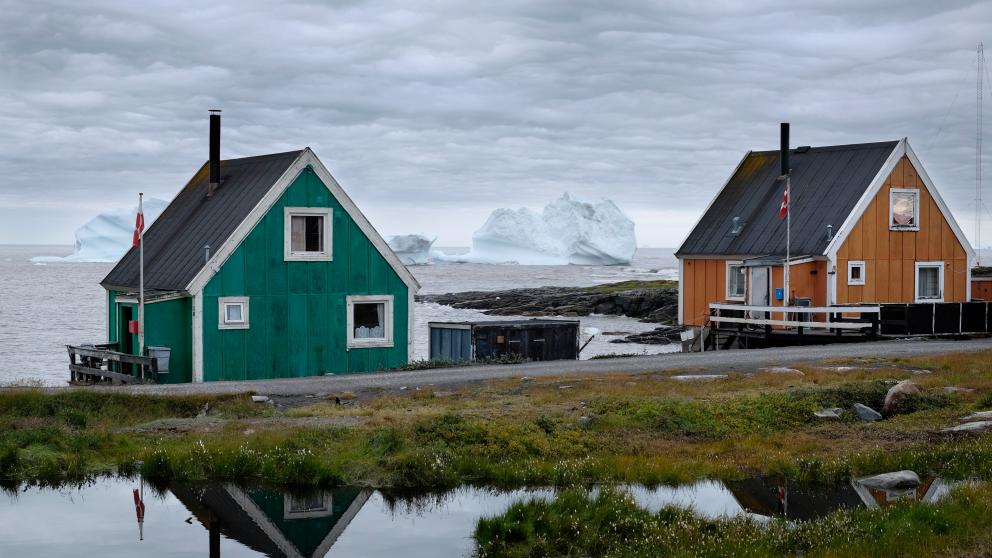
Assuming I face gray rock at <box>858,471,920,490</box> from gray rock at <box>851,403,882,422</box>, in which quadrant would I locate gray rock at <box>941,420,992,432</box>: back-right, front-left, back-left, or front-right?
front-left

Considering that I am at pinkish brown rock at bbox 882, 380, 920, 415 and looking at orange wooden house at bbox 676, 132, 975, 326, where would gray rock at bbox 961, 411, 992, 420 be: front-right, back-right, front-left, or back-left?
back-right

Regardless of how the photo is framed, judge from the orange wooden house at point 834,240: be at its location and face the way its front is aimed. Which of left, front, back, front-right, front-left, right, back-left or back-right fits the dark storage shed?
front

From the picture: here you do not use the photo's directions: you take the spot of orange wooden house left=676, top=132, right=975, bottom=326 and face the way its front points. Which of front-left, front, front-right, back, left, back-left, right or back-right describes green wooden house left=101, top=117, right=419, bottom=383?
front

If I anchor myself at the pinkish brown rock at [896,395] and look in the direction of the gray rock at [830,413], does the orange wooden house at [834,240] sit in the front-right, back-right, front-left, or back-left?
back-right

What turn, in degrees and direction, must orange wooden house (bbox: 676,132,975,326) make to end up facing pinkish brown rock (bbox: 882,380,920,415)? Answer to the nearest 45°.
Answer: approximately 45° to its left

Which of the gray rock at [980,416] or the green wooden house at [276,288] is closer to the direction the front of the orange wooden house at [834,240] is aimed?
the green wooden house

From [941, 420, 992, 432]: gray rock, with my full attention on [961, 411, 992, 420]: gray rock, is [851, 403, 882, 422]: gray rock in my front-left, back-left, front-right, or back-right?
front-left

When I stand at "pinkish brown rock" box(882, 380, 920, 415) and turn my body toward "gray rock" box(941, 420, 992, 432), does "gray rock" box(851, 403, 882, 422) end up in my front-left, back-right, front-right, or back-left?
front-right

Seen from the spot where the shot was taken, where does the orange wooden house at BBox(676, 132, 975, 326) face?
facing the viewer and to the left of the viewer

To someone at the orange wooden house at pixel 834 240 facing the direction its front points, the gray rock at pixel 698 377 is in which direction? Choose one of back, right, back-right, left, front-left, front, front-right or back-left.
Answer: front-left

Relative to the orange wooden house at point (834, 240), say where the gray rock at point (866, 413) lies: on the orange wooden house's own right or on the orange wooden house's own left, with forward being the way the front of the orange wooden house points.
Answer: on the orange wooden house's own left

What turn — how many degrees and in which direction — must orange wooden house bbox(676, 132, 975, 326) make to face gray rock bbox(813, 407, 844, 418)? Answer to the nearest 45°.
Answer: approximately 45° to its left

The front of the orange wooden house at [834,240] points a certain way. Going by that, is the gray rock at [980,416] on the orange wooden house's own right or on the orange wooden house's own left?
on the orange wooden house's own left
